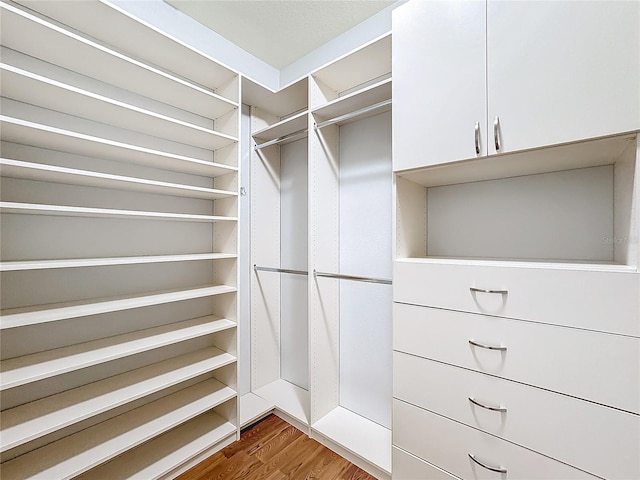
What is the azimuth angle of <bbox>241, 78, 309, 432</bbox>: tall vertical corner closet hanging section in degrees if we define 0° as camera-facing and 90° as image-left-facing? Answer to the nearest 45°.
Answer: approximately 45°

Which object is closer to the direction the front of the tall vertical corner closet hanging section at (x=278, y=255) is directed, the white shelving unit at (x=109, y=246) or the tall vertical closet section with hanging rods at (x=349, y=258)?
the white shelving unit

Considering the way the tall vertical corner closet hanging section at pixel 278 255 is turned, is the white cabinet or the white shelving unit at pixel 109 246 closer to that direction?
the white shelving unit

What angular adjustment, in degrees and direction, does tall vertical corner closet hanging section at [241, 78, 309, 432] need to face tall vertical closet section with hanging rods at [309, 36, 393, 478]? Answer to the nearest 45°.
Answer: approximately 90° to its left

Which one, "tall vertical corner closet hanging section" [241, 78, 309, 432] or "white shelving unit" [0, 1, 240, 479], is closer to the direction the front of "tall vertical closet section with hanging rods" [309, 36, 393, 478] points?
the white shelving unit

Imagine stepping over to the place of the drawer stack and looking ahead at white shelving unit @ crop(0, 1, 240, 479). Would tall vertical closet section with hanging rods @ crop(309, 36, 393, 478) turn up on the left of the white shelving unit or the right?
right

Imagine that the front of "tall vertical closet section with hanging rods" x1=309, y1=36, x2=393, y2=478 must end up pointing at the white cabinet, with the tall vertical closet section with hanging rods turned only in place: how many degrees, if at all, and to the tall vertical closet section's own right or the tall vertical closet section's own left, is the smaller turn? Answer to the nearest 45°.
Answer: approximately 90° to the tall vertical closet section's own left

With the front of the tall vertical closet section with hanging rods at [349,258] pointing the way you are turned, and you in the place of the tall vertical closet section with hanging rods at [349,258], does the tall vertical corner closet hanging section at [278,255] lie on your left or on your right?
on your right

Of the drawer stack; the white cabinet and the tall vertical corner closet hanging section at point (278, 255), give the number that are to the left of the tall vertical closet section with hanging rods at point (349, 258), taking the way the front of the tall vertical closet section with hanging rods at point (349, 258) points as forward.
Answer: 2
